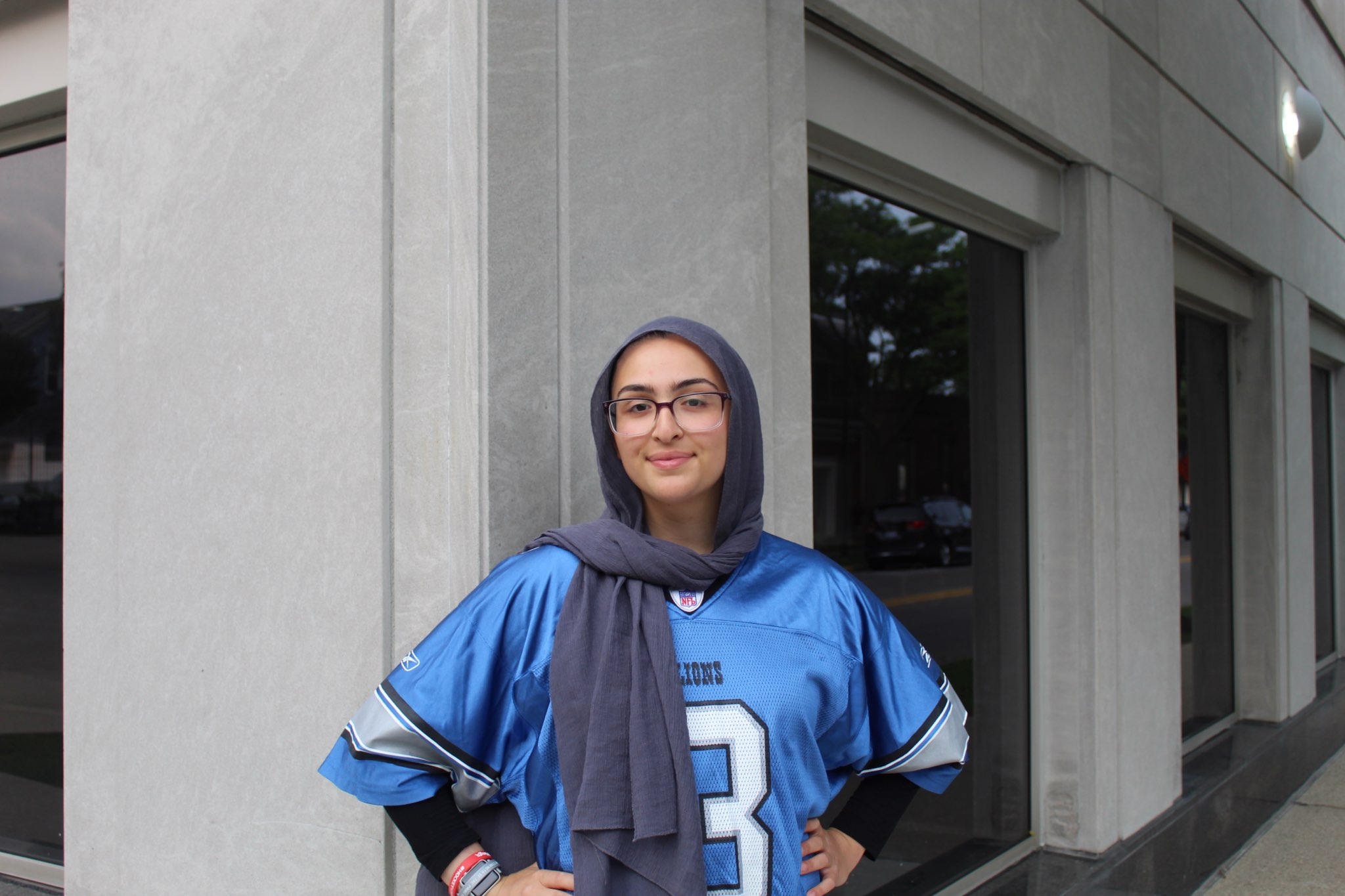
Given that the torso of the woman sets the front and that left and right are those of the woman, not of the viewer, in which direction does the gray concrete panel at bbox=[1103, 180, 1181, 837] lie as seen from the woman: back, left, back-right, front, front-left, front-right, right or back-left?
back-left

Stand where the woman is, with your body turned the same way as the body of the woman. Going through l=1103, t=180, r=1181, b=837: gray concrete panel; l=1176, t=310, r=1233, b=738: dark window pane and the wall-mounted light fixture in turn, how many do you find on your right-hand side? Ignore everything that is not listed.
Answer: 0

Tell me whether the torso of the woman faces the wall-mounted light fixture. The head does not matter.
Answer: no

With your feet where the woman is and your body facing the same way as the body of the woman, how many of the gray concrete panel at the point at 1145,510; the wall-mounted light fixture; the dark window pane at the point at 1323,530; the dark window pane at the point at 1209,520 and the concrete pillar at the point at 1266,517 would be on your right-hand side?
0

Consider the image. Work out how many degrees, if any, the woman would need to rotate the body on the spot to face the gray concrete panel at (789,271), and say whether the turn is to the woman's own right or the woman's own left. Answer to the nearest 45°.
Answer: approximately 180°

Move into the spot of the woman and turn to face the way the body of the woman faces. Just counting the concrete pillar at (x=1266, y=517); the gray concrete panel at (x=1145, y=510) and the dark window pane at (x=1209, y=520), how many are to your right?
0

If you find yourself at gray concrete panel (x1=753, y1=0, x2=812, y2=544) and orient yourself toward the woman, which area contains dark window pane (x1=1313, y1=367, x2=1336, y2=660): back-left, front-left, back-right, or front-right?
back-left

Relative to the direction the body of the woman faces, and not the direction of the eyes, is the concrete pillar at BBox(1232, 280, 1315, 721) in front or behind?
behind

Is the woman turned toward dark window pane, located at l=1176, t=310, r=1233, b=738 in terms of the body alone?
no

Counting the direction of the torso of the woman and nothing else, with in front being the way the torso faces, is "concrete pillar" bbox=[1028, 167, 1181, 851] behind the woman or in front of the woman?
behind

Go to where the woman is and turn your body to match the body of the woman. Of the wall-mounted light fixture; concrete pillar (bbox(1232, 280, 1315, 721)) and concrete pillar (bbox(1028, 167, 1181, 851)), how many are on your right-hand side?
0

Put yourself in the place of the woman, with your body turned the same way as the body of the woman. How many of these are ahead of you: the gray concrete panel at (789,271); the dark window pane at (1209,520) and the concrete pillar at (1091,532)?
0

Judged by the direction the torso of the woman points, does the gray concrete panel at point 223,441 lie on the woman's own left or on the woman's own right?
on the woman's own right

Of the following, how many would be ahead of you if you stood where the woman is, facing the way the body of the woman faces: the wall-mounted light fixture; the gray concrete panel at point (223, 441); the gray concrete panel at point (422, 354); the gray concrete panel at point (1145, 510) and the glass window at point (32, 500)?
0

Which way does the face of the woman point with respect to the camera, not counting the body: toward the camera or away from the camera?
toward the camera

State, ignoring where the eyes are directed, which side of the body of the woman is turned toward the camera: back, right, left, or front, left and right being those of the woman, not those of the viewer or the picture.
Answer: front
